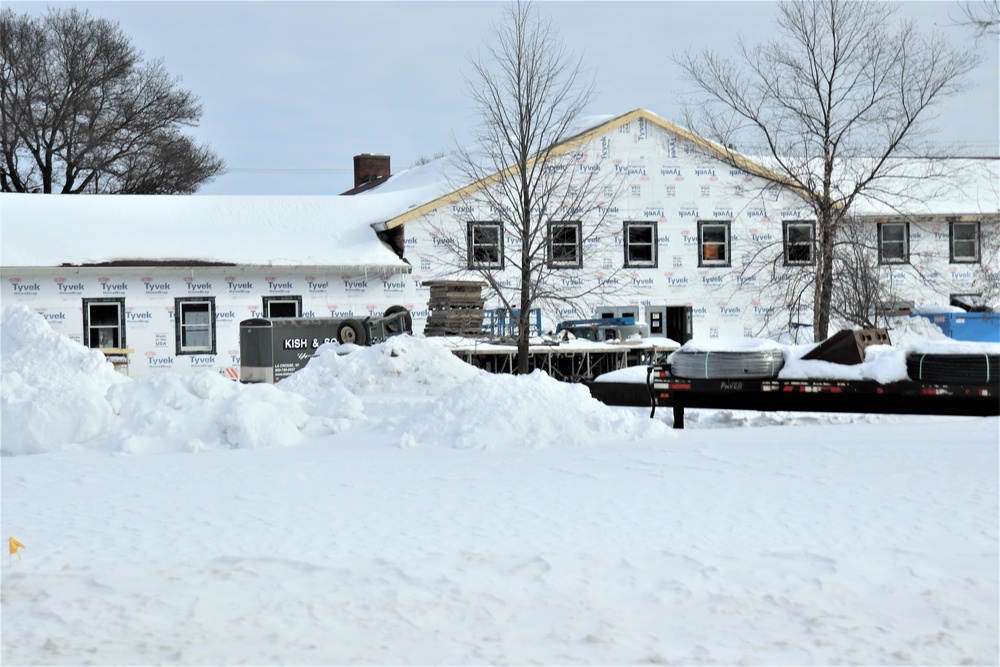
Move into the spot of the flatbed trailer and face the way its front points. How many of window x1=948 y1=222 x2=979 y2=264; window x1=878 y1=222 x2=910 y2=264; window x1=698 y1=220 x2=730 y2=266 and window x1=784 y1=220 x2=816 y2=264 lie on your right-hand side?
4

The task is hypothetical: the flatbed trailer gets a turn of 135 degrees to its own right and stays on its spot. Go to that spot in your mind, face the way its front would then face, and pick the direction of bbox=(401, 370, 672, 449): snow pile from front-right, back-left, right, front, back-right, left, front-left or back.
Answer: back

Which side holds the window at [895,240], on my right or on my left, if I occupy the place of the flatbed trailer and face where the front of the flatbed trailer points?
on my right

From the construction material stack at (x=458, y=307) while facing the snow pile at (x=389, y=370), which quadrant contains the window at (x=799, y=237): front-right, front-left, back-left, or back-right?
back-left

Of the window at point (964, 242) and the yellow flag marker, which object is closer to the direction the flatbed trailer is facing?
the yellow flag marker

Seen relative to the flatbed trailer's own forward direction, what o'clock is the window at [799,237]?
The window is roughly at 3 o'clock from the flatbed trailer.

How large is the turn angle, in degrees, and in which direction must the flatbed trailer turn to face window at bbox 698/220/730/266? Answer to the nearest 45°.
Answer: approximately 90° to its right

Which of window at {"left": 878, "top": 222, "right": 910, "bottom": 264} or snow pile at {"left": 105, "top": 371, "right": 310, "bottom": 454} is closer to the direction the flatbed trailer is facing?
the snow pile

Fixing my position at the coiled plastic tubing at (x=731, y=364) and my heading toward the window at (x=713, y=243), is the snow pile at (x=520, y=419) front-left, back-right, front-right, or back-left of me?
back-left

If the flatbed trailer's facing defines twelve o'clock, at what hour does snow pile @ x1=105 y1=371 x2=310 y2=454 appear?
The snow pile is roughly at 11 o'clock from the flatbed trailer.

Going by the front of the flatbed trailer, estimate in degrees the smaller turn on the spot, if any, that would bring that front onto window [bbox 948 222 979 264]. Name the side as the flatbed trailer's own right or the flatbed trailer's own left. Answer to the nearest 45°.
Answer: approximately 90° to the flatbed trailer's own right

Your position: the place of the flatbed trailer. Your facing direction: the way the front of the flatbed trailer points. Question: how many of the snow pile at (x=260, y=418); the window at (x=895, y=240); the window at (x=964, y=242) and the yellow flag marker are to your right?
2

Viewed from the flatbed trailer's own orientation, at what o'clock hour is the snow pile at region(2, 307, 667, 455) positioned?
The snow pile is roughly at 11 o'clock from the flatbed trailer.

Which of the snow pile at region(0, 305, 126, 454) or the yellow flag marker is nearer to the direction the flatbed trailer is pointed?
the snow pile

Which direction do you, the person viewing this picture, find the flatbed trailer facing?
facing to the left of the viewer

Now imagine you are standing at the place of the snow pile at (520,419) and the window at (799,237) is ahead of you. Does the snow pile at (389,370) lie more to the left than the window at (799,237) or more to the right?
left

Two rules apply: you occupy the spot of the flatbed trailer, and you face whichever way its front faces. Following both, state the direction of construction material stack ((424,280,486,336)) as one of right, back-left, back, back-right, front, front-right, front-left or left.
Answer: front-right

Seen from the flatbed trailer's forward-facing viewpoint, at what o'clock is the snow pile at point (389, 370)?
The snow pile is roughly at 1 o'clock from the flatbed trailer.
